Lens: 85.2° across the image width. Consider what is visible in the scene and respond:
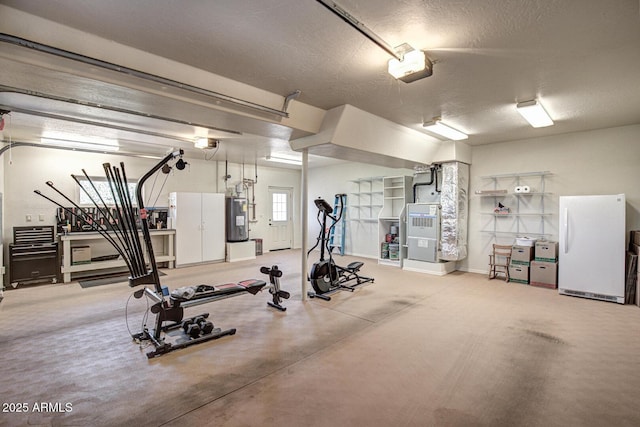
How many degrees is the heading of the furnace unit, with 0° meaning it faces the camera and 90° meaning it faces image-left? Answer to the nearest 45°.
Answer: approximately 0°

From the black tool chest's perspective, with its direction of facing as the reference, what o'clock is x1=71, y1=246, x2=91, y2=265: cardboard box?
The cardboard box is roughly at 9 o'clock from the black tool chest.

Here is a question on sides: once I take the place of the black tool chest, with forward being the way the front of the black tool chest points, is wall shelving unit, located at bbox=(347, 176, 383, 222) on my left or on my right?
on my left

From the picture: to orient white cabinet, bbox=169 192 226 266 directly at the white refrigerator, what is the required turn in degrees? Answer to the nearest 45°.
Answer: approximately 45° to its left

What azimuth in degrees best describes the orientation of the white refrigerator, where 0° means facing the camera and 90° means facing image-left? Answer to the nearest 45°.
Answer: approximately 45°
